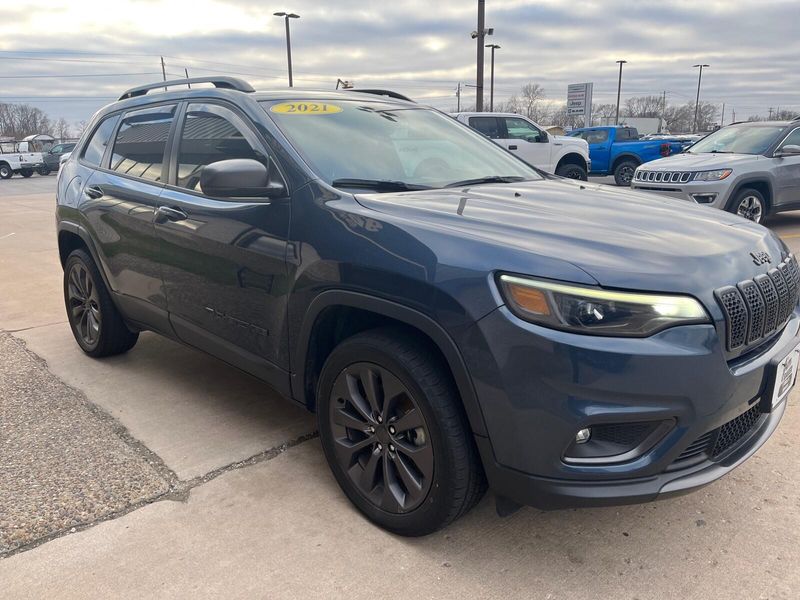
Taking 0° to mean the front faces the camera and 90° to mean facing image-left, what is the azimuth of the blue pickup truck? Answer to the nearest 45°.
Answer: approximately 135°

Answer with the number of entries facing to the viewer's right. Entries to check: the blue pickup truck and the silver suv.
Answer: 0

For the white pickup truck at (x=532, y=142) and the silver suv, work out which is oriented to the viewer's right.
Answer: the white pickup truck

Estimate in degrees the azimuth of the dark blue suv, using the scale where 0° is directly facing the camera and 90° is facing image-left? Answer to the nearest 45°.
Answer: approximately 315°

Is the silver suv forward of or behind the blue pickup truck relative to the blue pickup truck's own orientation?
behind

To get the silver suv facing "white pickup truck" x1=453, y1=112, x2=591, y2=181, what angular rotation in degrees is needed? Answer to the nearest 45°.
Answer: approximately 90° to its right

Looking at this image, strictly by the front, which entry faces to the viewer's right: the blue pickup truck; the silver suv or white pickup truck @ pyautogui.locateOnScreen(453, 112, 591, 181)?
the white pickup truck

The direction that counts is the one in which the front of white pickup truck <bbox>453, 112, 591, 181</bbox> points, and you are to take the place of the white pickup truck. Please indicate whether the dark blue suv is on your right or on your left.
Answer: on your right

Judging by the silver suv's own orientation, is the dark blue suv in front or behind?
in front

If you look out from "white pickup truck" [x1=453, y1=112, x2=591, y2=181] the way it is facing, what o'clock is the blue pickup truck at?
The blue pickup truck is roughly at 10 o'clock from the white pickup truck.

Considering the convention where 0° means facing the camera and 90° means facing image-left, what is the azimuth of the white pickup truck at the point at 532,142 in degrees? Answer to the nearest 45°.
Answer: approximately 270°

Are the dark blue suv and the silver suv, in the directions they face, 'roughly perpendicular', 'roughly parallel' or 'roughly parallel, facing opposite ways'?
roughly perpendicular

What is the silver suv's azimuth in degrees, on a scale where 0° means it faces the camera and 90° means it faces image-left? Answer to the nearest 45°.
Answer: approximately 45°
